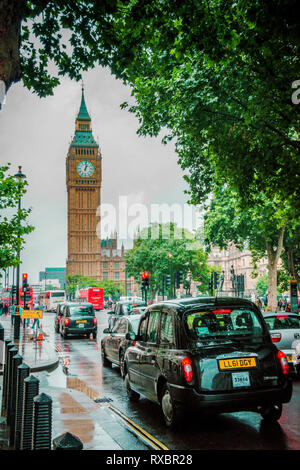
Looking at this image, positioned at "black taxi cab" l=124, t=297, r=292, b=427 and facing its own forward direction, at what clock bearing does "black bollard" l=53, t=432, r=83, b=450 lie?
The black bollard is roughly at 8 o'clock from the black taxi cab.

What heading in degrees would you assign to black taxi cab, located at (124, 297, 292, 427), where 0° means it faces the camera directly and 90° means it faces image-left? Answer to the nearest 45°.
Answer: approximately 135°

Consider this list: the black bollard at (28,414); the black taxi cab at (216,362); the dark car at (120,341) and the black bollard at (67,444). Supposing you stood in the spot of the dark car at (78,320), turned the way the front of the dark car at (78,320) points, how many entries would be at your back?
4

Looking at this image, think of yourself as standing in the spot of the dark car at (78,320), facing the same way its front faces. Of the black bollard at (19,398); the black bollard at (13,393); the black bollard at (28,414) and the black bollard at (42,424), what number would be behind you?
4

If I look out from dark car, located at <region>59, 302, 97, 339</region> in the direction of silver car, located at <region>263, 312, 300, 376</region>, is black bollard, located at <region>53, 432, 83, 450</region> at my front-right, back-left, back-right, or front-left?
front-right

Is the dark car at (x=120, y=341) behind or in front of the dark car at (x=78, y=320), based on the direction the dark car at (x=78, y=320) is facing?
behind

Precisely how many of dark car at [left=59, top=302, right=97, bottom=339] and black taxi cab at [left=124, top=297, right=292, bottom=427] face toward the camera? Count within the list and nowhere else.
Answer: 0

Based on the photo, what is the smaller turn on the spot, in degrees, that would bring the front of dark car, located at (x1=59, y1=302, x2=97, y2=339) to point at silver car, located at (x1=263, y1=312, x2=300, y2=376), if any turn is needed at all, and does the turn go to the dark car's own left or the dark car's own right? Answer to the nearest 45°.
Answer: approximately 180°

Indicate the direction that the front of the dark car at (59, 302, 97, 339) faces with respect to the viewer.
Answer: facing away from the viewer

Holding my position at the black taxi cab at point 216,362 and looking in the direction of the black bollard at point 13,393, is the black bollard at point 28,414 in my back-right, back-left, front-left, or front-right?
front-left

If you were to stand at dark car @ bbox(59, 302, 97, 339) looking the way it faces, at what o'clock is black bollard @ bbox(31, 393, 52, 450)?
The black bollard is roughly at 6 o'clock from the dark car.

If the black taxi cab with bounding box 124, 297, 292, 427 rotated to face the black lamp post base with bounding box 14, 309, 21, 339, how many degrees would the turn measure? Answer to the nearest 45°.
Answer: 0° — it already faces it

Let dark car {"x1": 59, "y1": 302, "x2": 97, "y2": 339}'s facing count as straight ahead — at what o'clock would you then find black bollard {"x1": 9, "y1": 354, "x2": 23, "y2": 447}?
The black bollard is roughly at 6 o'clock from the dark car.

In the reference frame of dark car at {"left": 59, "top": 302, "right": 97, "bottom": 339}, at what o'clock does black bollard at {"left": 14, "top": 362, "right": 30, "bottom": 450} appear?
The black bollard is roughly at 6 o'clock from the dark car.
